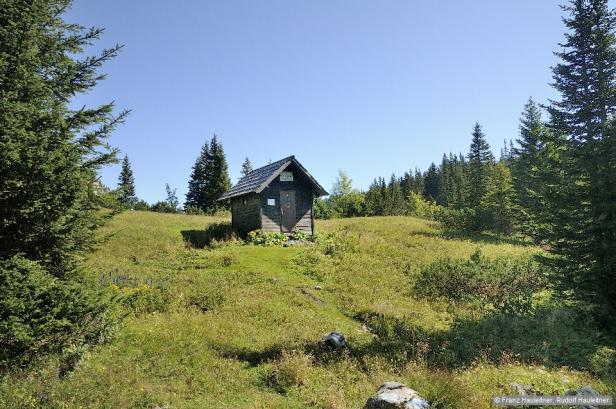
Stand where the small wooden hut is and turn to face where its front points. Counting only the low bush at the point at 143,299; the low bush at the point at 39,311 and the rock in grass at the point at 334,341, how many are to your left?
0

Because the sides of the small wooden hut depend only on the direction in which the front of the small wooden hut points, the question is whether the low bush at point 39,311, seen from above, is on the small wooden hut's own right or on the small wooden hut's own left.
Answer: on the small wooden hut's own right

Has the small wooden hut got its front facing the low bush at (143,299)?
no

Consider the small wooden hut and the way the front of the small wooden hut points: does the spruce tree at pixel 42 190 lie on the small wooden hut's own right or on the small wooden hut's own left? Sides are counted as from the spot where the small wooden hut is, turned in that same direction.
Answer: on the small wooden hut's own right

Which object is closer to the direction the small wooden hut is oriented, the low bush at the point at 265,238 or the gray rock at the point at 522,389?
the gray rock

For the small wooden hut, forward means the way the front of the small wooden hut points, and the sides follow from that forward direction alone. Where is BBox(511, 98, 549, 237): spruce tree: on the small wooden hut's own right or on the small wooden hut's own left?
on the small wooden hut's own left

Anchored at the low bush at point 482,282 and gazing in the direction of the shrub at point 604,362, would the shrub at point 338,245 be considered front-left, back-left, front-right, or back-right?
back-right

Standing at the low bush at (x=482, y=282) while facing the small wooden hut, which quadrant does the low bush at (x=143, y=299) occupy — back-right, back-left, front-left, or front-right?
front-left

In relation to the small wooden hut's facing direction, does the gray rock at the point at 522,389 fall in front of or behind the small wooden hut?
in front

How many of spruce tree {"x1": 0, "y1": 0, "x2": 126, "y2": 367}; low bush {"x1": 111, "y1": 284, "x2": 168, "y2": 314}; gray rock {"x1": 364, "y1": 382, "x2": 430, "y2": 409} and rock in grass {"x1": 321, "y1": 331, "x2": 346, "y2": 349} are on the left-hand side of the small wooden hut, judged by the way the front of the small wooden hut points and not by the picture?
0

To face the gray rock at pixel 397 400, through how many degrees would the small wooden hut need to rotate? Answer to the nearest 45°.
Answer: approximately 45° to its right

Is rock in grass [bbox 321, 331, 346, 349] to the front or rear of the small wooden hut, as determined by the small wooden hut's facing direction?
to the front

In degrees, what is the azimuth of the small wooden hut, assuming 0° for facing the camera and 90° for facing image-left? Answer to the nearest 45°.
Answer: approximately 315°

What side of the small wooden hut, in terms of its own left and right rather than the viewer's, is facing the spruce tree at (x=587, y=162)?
front

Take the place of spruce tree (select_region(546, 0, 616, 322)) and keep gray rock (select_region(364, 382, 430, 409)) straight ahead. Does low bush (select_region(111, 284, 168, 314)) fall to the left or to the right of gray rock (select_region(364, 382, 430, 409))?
right

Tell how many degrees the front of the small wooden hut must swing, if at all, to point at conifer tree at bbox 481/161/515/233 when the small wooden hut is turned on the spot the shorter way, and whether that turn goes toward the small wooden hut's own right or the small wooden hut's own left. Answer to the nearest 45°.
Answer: approximately 90° to the small wooden hut's own left

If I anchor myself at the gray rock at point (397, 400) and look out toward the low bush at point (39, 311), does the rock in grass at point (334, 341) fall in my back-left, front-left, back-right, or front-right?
front-right
